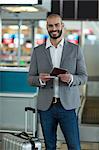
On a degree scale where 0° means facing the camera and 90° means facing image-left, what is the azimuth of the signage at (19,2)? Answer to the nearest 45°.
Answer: approximately 0°

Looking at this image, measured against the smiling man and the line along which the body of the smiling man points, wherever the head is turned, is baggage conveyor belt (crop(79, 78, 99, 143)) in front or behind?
behind

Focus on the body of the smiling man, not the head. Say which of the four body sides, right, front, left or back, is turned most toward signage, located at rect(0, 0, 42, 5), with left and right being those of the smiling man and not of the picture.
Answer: back

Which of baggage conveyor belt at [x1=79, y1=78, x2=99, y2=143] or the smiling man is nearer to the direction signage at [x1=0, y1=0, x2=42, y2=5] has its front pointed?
the smiling man

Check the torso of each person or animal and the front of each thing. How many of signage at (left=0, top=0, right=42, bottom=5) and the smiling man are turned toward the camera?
2

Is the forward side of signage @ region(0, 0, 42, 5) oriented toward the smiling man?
yes

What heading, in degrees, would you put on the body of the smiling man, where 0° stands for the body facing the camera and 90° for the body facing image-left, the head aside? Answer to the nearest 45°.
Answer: approximately 0°
